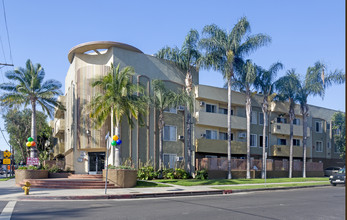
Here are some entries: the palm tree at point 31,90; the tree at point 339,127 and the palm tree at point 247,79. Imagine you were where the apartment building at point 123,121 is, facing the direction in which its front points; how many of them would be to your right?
1

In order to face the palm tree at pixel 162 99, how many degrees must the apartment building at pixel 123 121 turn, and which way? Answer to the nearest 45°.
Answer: approximately 45° to its left

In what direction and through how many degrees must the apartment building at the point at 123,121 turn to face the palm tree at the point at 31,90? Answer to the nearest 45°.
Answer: approximately 90° to its right

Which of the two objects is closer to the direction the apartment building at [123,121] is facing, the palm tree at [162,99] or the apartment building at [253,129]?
the palm tree

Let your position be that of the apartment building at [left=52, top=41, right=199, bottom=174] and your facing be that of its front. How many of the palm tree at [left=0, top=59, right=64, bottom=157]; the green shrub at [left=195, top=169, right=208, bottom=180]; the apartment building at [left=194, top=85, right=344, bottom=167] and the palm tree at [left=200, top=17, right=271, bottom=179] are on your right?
1

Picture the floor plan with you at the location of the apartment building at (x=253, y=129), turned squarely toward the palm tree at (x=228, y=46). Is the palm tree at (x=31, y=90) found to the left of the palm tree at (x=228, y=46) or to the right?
right

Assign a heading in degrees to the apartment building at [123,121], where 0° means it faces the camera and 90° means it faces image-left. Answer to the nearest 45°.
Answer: approximately 0°

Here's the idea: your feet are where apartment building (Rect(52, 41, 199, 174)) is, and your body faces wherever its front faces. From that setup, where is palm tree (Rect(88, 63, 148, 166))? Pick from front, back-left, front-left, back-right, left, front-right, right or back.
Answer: front

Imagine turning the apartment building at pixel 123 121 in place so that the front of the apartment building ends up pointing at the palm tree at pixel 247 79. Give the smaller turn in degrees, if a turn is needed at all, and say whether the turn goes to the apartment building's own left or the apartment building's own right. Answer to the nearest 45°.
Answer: approximately 90° to the apartment building's own left

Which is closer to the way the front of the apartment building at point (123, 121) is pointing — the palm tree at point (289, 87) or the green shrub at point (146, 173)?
the green shrub

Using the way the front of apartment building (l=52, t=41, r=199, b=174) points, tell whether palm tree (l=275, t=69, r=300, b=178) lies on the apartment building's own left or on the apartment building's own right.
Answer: on the apartment building's own left
